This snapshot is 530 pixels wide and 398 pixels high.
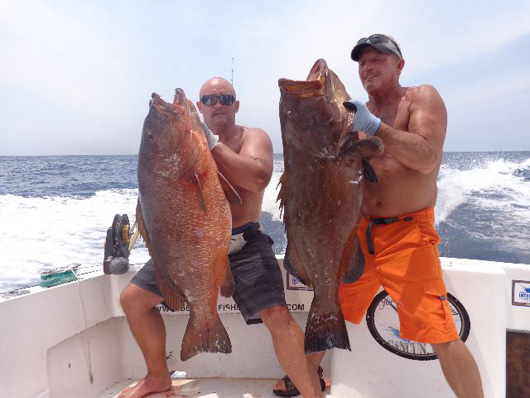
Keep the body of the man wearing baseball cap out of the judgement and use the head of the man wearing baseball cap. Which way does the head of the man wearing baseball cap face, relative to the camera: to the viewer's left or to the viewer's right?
to the viewer's left

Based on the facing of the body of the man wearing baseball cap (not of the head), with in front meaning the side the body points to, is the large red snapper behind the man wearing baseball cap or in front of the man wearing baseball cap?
in front

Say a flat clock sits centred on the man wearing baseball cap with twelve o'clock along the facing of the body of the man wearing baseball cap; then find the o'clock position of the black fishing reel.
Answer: The black fishing reel is roughly at 2 o'clock from the man wearing baseball cap.

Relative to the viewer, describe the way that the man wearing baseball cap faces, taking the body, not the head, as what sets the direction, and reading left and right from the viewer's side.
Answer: facing the viewer and to the left of the viewer

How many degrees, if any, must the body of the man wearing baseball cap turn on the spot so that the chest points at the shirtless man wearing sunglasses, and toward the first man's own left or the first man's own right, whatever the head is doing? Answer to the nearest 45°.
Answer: approximately 45° to the first man's own right

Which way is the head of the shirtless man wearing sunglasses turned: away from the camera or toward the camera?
toward the camera
